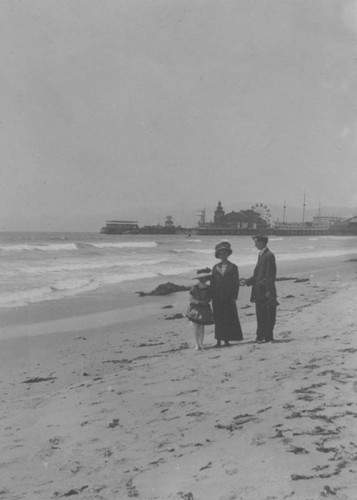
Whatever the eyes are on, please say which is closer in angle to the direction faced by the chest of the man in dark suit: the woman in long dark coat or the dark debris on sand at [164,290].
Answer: the woman in long dark coat

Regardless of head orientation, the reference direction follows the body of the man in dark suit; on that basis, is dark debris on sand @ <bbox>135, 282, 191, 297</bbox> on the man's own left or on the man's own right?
on the man's own right

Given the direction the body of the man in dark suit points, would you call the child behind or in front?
in front

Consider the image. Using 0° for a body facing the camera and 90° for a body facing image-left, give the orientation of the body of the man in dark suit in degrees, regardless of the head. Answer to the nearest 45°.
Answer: approximately 45°

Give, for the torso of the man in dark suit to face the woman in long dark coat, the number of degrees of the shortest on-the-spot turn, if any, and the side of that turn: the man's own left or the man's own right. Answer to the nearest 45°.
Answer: approximately 45° to the man's own right
